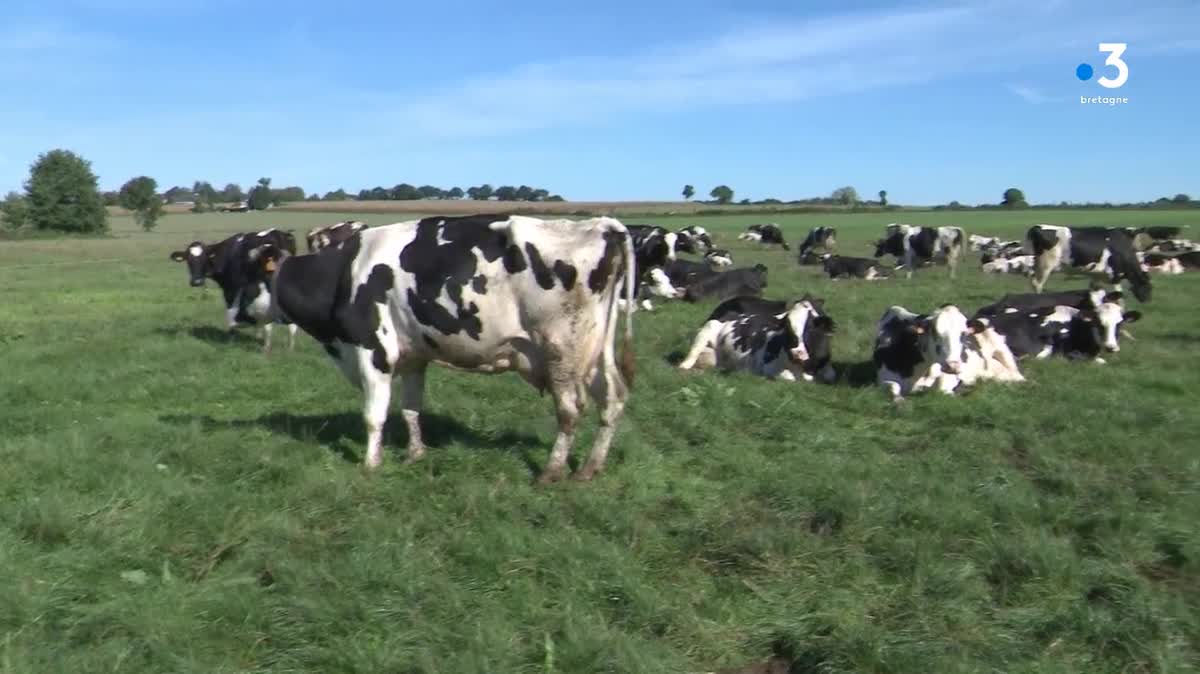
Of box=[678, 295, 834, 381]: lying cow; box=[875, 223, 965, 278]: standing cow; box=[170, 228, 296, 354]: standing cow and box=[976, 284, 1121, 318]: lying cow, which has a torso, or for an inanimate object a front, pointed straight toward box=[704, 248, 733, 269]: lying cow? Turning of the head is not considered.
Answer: box=[875, 223, 965, 278]: standing cow

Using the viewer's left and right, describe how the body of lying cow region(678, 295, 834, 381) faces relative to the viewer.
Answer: facing the viewer and to the right of the viewer

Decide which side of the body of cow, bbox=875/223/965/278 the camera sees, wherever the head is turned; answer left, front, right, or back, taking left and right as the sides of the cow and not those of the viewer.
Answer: left

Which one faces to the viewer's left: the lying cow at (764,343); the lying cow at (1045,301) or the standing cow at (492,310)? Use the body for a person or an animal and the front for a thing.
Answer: the standing cow

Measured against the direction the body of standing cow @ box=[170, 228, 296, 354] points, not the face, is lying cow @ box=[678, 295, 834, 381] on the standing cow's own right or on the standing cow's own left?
on the standing cow's own left

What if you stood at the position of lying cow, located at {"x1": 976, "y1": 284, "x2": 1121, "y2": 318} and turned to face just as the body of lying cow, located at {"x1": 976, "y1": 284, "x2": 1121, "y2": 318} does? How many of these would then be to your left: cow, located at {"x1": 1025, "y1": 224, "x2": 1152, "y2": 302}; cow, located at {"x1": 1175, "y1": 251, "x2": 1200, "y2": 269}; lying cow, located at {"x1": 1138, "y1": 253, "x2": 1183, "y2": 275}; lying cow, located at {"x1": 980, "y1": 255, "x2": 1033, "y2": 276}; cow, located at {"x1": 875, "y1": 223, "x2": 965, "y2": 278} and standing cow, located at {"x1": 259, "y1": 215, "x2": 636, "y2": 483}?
5

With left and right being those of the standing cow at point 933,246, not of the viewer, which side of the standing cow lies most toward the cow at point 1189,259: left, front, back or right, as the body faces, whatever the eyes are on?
back

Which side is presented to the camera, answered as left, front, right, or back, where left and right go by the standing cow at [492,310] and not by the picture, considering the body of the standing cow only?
left

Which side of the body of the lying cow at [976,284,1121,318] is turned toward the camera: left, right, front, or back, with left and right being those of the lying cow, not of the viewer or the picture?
right

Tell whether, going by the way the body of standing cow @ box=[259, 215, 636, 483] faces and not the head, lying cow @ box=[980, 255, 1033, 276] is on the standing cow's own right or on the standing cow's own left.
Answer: on the standing cow's own right

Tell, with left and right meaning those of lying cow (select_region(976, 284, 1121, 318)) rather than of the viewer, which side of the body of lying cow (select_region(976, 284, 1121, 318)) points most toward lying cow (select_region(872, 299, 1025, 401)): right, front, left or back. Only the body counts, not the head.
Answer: right

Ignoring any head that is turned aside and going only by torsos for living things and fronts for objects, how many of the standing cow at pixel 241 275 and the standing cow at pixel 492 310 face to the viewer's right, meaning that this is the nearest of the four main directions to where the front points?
0

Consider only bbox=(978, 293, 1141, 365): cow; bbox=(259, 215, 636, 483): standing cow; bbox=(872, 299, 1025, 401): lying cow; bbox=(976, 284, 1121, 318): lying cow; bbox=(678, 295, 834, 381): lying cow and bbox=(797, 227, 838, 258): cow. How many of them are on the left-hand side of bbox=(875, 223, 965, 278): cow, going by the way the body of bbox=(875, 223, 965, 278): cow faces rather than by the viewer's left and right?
5
